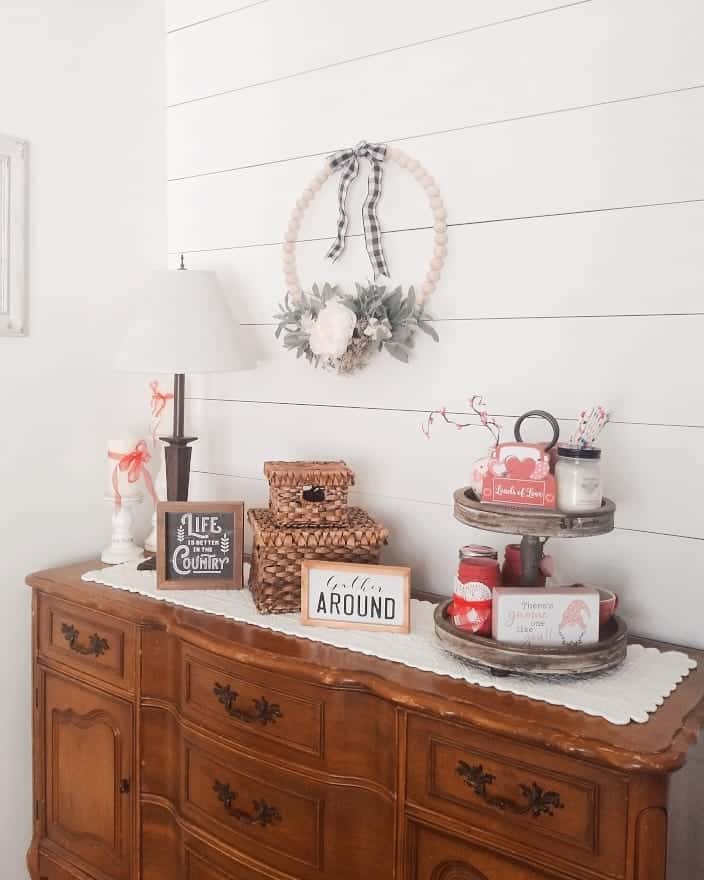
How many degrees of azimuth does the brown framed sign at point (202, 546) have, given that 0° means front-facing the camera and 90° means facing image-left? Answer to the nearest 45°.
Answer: approximately 0°

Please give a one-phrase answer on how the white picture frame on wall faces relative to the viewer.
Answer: facing the viewer and to the right of the viewer

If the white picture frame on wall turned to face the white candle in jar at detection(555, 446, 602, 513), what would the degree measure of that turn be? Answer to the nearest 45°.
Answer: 0° — it already faces it

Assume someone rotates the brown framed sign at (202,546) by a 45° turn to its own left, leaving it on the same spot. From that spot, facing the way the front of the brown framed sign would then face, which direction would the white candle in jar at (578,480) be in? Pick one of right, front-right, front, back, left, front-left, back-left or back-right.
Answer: front

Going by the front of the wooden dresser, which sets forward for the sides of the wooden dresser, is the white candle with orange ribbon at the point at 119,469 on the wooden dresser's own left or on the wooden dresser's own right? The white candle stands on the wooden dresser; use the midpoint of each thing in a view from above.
on the wooden dresser's own right

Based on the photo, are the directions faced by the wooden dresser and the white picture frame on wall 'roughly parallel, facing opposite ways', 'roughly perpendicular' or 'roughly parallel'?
roughly perpendicular

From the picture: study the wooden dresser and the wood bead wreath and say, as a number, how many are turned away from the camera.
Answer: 0

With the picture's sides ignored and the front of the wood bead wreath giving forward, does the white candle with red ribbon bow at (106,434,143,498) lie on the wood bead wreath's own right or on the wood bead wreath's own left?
on the wood bead wreath's own right

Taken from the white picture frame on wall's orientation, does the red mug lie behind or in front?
in front

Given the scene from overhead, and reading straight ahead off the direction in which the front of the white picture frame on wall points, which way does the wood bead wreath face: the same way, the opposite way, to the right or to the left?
to the right
